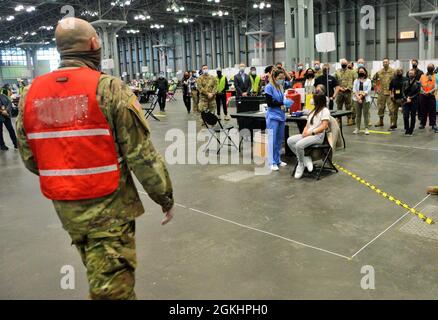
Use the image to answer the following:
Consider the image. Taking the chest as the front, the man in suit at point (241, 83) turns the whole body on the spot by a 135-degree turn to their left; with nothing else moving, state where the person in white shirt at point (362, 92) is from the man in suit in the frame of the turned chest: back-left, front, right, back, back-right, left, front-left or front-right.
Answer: right

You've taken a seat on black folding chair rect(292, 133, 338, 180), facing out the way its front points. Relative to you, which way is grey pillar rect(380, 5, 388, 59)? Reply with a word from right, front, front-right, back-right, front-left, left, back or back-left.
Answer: right

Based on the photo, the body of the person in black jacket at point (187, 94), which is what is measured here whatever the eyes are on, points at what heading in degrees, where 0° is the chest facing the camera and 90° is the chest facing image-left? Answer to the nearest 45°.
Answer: approximately 315°

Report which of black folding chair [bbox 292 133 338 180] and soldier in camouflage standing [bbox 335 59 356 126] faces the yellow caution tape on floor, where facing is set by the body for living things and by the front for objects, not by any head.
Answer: the soldier in camouflage standing

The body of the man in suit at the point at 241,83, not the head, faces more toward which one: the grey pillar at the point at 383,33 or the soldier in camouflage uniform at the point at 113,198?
the soldier in camouflage uniform

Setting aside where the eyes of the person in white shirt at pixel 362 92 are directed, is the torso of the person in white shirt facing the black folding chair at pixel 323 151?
yes

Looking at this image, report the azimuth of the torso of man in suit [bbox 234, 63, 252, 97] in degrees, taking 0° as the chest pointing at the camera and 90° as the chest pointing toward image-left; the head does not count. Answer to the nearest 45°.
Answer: approximately 0°

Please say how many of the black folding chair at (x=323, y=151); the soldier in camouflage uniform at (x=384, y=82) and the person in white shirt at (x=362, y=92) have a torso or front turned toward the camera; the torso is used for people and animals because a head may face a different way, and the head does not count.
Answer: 2

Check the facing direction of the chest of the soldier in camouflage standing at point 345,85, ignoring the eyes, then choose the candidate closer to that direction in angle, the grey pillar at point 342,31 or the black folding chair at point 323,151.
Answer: the black folding chair

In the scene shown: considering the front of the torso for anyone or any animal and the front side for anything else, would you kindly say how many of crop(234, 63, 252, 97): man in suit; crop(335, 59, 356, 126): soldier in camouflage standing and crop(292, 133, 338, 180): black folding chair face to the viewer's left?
1

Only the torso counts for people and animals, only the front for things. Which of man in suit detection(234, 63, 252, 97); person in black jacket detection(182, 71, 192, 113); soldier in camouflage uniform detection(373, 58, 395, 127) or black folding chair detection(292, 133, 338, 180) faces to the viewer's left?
the black folding chair

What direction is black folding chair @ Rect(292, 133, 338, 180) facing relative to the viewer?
to the viewer's left

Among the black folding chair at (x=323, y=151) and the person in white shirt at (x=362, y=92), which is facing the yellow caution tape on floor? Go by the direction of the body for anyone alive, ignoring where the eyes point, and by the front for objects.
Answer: the person in white shirt

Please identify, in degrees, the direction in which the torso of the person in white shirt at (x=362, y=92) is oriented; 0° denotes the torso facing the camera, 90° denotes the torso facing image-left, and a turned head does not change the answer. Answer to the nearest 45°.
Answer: approximately 0°
